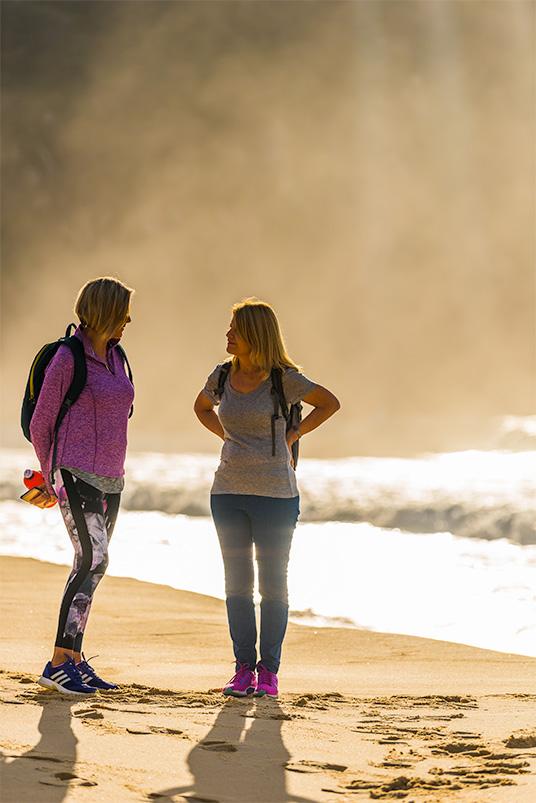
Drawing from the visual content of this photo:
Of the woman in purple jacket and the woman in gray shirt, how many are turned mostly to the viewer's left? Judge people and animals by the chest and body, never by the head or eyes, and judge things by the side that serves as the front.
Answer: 0

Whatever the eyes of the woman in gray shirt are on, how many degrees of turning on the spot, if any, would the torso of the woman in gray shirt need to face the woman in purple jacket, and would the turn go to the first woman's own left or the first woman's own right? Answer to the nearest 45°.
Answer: approximately 90° to the first woman's own right

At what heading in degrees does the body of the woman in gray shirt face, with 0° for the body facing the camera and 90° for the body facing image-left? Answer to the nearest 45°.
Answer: approximately 0°

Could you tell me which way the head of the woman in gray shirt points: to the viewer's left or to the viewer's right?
to the viewer's left

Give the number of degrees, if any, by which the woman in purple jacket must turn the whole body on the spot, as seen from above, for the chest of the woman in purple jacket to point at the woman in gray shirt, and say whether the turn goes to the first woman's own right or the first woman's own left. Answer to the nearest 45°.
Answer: approximately 45° to the first woman's own left

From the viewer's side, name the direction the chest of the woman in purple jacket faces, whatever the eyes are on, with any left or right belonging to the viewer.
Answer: facing the viewer and to the right of the viewer

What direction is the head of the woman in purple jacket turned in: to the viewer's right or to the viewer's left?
to the viewer's right
